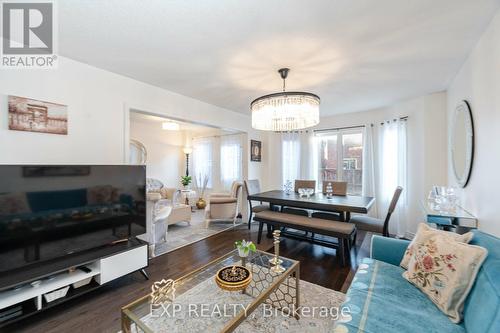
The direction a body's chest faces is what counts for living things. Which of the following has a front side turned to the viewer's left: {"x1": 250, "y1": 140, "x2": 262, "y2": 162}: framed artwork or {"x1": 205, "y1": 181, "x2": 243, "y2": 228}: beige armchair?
the beige armchair

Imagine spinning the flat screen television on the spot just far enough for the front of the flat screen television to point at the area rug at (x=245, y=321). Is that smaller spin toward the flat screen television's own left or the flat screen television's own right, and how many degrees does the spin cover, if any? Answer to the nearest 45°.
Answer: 0° — it already faces it

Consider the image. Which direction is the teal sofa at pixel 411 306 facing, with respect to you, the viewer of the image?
facing to the left of the viewer

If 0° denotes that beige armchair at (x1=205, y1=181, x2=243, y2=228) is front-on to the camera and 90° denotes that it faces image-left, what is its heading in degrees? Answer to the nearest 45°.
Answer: approximately 90°

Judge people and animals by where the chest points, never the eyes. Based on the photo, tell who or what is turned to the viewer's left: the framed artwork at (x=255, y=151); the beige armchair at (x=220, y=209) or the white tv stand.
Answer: the beige armchair

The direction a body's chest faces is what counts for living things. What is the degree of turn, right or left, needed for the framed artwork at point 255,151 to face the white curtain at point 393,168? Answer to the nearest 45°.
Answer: approximately 45° to its left

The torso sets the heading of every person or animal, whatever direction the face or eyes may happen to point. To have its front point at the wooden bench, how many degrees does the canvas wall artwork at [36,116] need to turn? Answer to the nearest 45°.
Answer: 0° — it already faces it

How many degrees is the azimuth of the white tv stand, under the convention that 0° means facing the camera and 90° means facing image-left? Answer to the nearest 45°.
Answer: approximately 315°

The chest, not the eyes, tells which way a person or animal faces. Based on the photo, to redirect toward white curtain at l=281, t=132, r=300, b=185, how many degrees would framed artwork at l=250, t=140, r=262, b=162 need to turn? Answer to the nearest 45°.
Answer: approximately 45° to its left

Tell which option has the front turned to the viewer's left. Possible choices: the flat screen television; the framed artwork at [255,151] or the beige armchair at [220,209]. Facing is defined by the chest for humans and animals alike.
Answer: the beige armchair

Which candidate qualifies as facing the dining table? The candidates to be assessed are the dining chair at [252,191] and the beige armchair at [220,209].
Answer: the dining chair

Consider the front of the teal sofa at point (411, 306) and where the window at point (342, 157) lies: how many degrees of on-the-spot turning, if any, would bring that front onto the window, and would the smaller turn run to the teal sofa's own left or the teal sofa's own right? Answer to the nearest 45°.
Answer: approximately 90° to the teal sofa's own right

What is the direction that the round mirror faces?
to the viewer's left
